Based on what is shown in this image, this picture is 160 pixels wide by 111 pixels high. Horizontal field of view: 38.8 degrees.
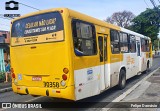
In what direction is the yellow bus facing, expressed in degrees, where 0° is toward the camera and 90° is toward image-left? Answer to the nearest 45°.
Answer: approximately 225°

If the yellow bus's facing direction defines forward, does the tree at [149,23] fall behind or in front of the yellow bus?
in front
